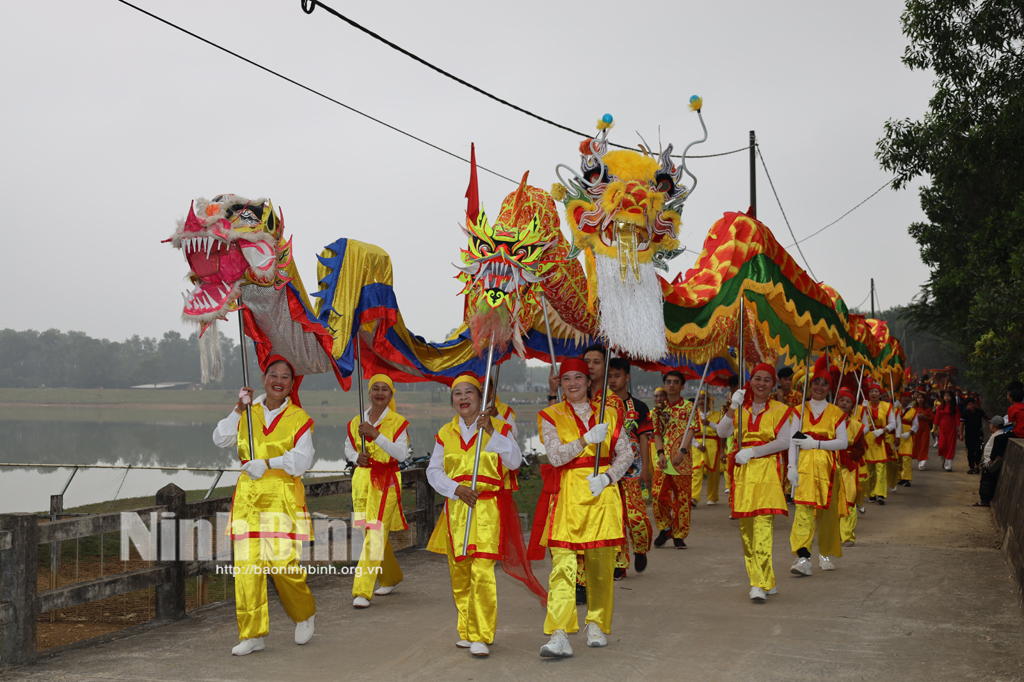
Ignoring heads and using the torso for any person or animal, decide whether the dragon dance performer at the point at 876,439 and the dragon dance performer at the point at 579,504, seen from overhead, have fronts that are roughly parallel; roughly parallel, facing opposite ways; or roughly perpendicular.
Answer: roughly parallel

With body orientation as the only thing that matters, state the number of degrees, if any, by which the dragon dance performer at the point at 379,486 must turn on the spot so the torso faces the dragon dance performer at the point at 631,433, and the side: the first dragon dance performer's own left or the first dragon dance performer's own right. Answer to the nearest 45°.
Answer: approximately 135° to the first dragon dance performer's own left

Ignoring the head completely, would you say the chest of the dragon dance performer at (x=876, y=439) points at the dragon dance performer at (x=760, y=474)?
yes

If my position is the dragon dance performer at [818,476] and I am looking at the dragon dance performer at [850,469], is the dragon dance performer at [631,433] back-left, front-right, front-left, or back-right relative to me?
back-left

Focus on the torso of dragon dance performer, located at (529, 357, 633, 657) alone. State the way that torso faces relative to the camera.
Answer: toward the camera

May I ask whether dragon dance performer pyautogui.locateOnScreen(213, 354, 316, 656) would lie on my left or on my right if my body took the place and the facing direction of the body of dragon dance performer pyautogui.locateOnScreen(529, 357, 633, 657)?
on my right

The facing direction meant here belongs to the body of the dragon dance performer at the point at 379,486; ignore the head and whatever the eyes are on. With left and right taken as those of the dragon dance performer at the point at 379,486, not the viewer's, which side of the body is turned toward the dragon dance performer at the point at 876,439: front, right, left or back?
back

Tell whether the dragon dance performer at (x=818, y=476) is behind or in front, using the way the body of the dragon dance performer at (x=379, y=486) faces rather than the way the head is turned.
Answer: behind

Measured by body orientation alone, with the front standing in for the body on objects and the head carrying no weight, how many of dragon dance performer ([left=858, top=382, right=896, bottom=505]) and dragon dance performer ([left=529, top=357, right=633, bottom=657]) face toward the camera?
2

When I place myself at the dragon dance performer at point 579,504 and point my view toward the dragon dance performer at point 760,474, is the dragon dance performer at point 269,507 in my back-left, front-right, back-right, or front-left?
back-left

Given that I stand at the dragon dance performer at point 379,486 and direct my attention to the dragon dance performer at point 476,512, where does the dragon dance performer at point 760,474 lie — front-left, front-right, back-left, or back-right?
front-left

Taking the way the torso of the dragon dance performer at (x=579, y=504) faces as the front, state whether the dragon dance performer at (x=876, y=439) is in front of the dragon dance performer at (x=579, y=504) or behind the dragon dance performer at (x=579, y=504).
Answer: behind

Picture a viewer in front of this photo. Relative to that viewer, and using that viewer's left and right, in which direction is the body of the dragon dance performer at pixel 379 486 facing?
facing the viewer and to the left of the viewer

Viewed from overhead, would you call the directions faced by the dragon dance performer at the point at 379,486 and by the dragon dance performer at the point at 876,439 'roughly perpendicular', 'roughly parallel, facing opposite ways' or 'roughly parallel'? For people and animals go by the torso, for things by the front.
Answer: roughly parallel
